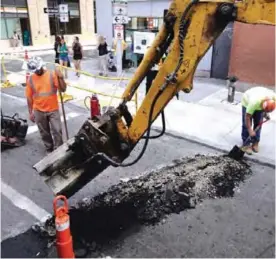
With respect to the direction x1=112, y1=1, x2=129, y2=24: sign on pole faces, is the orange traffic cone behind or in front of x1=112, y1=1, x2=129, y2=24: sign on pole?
in front

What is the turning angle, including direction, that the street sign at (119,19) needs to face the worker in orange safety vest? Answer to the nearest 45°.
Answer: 0° — it already faces them

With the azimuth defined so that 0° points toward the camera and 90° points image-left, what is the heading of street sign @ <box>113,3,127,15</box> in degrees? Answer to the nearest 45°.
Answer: approximately 0°

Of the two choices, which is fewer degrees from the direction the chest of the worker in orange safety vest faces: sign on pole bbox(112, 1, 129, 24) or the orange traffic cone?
the orange traffic cone

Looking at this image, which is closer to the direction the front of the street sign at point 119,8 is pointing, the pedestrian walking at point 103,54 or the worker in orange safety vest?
the worker in orange safety vest

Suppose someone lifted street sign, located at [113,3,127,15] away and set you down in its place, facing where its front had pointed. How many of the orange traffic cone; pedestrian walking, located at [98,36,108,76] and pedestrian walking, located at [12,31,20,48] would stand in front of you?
1

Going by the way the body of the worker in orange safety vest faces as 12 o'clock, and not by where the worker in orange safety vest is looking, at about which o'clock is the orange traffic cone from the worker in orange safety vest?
The orange traffic cone is roughly at 12 o'clock from the worker in orange safety vest.

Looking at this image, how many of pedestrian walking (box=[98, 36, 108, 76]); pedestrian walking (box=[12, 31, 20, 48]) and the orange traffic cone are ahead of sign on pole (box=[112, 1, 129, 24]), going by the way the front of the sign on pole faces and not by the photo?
1
